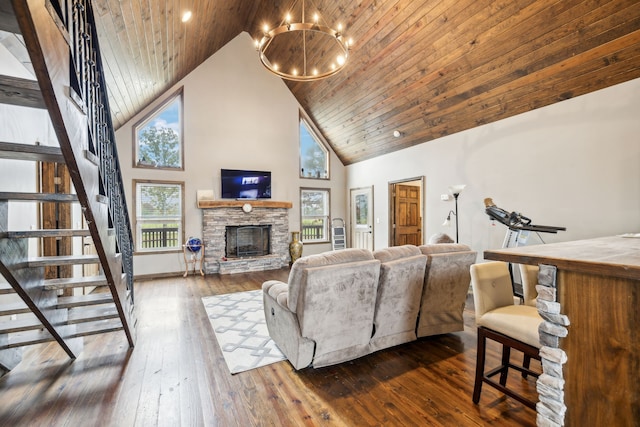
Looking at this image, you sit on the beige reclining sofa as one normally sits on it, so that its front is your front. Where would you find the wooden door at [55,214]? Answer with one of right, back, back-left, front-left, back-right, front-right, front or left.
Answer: front-left

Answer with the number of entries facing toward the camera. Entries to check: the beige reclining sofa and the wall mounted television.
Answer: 1

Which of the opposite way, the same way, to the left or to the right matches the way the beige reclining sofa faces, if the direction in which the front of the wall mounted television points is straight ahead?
the opposite way

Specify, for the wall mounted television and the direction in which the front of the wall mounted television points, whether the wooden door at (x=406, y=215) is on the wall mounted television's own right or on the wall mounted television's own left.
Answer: on the wall mounted television's own left

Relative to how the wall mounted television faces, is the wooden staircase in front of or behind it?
in front

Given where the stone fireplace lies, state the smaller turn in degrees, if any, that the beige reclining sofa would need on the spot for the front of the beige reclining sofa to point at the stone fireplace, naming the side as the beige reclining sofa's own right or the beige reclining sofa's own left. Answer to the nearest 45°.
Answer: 0° — it already faces it

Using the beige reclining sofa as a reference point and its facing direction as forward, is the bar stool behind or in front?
behind

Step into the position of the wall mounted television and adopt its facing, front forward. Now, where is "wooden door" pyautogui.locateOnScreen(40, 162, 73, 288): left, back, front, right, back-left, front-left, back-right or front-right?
front-right

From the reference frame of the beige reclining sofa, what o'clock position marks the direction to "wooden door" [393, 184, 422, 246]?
The wooden door is roughly at 2 o'clock from the beige reclining sofa.

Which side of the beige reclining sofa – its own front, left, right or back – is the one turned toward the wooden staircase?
left

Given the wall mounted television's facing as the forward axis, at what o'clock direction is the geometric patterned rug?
The geometric patterned rug is roughly at 12 o'clock from the wall mounted television.

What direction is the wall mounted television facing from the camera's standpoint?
toward the camera

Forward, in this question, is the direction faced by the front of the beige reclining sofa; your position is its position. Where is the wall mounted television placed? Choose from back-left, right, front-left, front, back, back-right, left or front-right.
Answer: front

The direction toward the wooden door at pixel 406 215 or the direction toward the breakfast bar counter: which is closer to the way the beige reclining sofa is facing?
the wooden door

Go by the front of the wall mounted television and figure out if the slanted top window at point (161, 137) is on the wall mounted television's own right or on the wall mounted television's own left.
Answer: on the wall mounted television's own right

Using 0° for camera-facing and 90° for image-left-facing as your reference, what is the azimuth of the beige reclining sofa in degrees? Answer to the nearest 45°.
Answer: approximately 135°

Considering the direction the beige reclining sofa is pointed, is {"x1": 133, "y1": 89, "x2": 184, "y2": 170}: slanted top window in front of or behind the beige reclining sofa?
in front

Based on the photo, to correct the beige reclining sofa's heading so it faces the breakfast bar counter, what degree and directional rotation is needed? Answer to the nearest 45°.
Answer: approximately 180°
